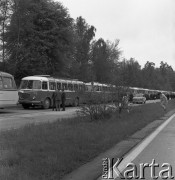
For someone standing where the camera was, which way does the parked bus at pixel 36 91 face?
facing the viewer and to the left of the viewer

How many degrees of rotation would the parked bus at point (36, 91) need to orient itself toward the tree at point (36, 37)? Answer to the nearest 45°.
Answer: approximately 135° to its right

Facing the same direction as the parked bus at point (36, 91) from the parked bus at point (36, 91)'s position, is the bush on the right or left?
on its left

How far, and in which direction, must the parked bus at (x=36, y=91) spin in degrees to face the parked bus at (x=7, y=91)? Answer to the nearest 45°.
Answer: approximately 45° to its left
